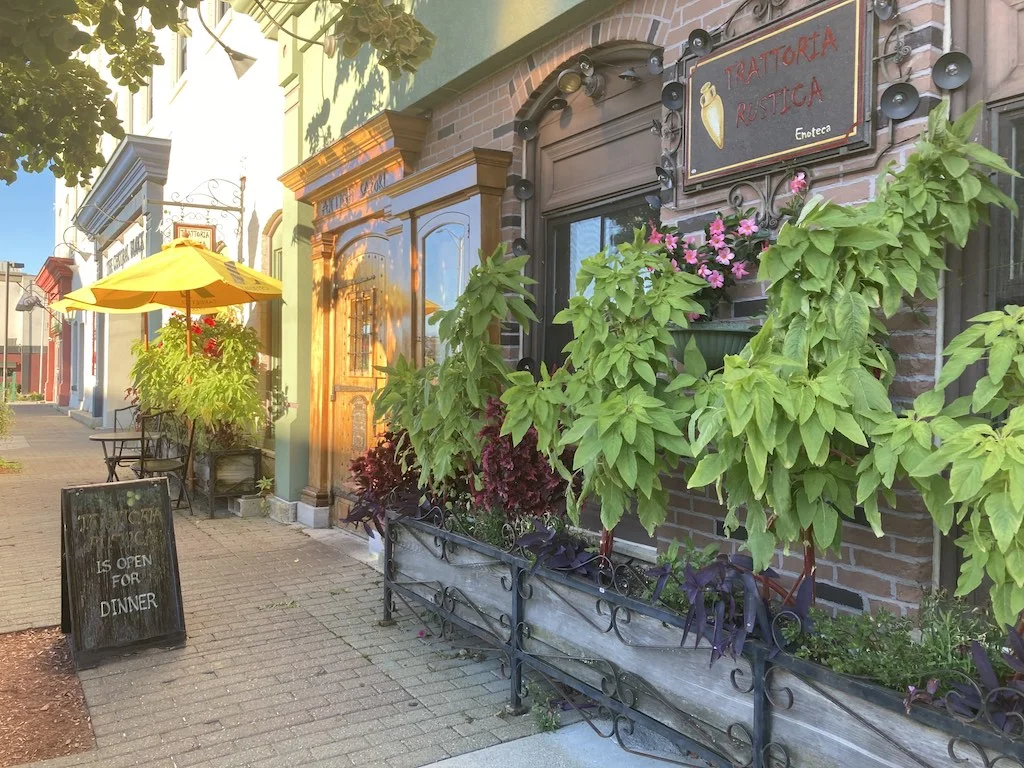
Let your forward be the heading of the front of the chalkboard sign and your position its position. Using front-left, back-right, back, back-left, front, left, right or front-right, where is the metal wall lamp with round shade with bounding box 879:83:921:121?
front-left

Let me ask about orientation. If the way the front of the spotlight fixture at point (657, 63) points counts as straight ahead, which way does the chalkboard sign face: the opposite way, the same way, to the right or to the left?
to the left

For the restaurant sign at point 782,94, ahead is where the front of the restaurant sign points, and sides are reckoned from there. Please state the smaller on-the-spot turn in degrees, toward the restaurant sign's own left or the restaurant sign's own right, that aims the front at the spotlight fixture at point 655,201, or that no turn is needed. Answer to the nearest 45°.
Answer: approximately 90° to the restaurant sign's own right

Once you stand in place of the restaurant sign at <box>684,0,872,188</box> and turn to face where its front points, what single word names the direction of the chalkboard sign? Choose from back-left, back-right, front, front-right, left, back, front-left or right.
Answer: front-right

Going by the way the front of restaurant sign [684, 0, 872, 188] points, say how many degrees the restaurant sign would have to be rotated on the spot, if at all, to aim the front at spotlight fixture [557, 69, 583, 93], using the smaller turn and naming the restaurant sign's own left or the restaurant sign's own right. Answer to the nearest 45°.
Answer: approximately 90° to the restaurant sign's own right

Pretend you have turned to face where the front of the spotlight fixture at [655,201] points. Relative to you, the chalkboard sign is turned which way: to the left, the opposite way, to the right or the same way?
to the left

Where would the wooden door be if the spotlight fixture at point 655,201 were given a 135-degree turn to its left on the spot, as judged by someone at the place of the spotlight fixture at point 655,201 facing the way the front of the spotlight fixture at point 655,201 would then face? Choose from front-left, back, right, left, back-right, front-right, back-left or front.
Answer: back-left

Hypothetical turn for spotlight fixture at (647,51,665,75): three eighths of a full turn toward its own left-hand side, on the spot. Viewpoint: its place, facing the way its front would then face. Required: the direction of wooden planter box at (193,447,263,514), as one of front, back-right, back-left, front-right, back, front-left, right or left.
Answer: back-left

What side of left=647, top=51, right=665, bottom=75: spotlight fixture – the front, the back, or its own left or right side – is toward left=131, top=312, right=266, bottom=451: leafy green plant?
right

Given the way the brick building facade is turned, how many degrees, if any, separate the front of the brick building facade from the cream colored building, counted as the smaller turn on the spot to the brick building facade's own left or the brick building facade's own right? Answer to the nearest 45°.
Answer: approximately 90° to the brick building facade's own right
